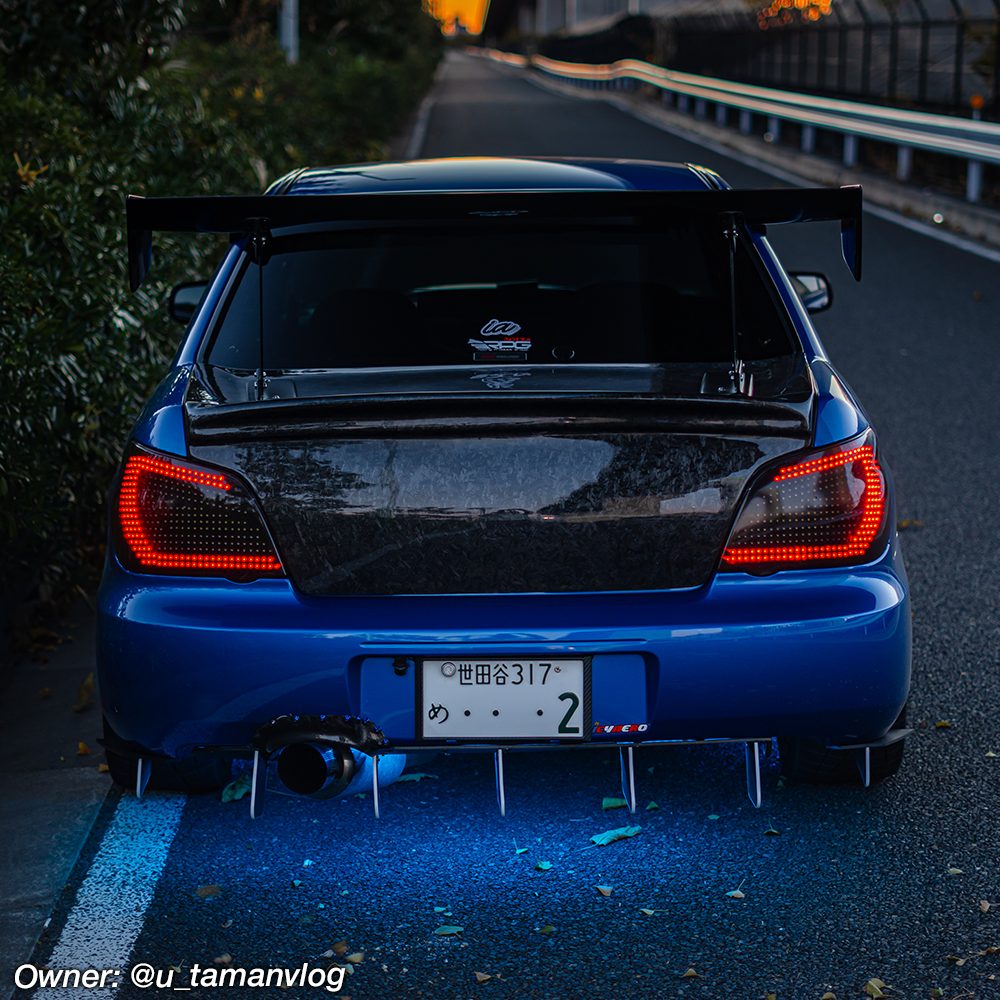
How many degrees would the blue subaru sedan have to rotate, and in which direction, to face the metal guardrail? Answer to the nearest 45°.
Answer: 0° — it already faces it

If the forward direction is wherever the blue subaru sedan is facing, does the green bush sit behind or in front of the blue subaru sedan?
in front

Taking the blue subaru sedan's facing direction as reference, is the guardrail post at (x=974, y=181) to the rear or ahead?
ahead

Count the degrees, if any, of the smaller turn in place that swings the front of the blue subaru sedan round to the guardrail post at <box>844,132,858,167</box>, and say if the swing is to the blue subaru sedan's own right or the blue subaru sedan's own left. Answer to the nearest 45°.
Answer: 0° — it already faces it

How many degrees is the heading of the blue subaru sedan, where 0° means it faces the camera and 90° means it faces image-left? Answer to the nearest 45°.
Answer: approximately 180°
